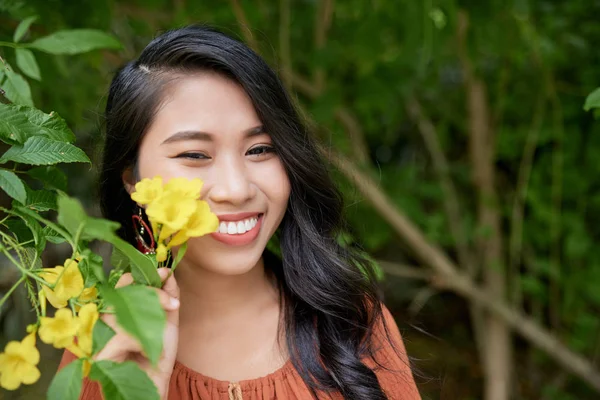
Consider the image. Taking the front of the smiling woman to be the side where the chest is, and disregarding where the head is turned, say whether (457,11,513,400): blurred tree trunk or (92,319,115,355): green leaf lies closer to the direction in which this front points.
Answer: the green leaf

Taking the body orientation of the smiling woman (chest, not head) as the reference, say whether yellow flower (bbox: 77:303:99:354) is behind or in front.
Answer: in front

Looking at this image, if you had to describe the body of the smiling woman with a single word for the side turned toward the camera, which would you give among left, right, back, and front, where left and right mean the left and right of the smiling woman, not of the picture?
front
